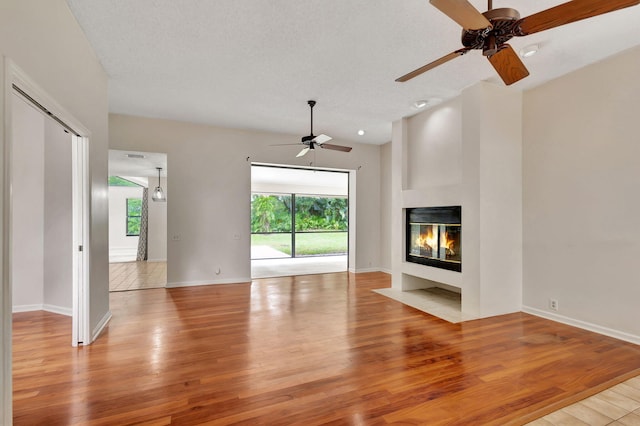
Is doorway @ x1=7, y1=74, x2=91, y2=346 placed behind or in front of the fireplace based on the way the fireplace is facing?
in front

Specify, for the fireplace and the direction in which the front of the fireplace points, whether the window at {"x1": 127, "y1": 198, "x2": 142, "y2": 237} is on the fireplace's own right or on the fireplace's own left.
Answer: on the fireplace's own right

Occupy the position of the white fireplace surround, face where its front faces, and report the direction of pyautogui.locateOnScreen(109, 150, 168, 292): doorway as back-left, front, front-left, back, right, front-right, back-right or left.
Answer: front-right

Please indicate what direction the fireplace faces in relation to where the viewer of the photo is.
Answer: facing the viewer and to the left of the viewer

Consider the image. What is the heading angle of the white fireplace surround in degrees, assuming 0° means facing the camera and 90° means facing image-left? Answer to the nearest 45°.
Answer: approximately 45°

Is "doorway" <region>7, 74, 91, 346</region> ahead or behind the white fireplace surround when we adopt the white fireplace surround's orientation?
ahead
